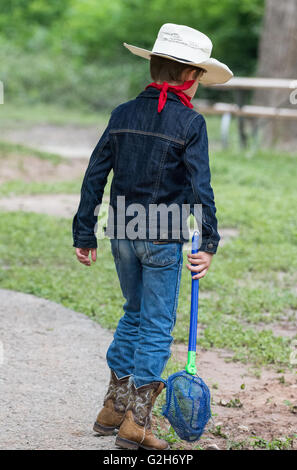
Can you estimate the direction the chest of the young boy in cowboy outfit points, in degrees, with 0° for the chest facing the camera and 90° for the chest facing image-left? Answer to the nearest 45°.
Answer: approximately 225°

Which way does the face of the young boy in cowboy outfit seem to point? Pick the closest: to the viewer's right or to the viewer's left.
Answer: to the viewer's right
